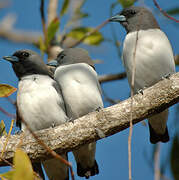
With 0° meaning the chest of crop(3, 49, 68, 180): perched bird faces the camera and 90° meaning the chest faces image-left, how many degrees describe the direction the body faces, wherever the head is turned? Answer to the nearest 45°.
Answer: approximately 45°

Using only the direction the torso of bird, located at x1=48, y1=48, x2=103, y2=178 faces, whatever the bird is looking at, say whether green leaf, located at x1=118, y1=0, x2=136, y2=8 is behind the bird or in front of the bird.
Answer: behind

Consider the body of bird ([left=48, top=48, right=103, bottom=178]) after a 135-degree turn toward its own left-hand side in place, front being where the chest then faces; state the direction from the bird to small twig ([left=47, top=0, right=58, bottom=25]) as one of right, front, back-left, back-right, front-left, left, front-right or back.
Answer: left

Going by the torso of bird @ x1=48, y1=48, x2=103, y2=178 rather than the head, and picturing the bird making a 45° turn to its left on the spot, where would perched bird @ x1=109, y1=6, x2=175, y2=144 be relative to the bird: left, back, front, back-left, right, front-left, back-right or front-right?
left

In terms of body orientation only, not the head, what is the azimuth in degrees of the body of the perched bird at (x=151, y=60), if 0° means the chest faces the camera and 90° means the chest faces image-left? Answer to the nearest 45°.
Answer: approximately 45°

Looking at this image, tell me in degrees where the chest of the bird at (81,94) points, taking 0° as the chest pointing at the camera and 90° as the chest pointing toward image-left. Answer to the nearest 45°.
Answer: approximately 45°

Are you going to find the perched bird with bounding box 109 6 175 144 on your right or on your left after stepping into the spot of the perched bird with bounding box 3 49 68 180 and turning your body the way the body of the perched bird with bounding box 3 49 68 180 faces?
on your left

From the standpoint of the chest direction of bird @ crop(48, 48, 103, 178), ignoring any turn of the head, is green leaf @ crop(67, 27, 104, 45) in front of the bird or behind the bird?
behind
